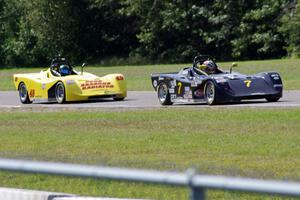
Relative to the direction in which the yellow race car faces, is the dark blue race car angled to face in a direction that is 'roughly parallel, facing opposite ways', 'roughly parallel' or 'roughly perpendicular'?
roughly parallel

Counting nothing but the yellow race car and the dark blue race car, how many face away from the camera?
0
